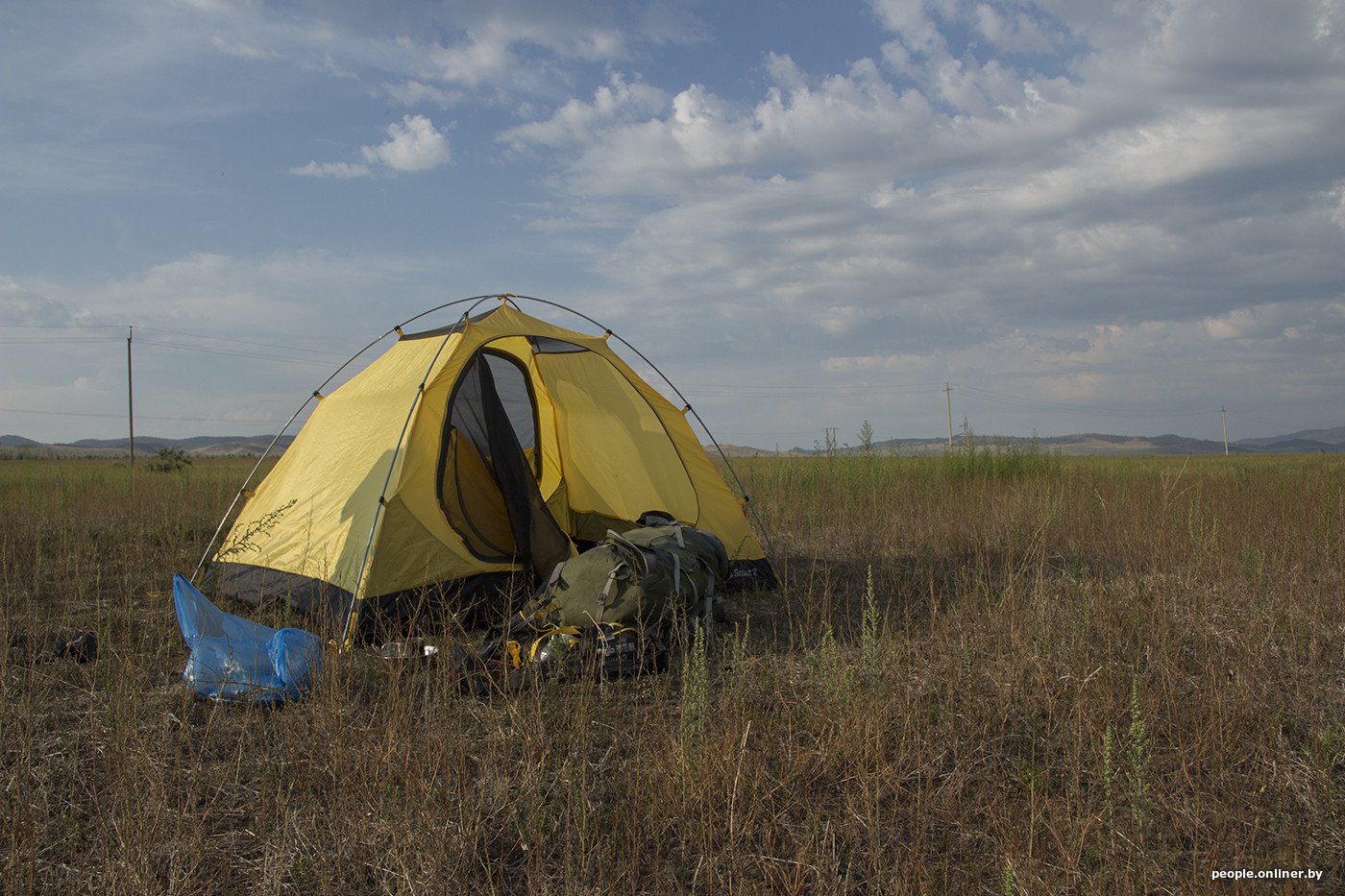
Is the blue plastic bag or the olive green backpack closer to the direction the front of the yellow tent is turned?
the olive green backpack

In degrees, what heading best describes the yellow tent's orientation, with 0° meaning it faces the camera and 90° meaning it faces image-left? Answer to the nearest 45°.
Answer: approximately 315°

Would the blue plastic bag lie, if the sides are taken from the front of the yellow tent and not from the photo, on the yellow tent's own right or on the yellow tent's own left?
on the yellow tent's own right

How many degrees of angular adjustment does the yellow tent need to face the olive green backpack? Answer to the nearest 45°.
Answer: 0° — it already faces it
